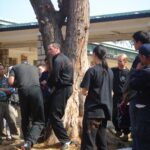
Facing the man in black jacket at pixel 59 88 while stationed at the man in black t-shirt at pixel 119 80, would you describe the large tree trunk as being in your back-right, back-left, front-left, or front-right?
front-right

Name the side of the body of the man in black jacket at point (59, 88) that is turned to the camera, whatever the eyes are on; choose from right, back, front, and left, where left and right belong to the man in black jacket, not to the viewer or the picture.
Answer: left

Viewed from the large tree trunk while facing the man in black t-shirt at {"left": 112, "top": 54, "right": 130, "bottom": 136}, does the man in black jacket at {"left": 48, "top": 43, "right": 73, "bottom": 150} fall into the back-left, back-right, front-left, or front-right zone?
back-right

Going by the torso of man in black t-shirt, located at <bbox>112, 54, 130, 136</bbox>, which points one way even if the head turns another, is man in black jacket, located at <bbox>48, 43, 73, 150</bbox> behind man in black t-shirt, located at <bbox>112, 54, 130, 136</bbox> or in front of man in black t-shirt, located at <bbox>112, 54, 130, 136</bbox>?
in front
